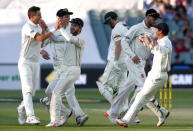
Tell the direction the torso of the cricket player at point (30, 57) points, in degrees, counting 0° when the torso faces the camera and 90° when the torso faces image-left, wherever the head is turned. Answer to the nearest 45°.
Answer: approximately 270°

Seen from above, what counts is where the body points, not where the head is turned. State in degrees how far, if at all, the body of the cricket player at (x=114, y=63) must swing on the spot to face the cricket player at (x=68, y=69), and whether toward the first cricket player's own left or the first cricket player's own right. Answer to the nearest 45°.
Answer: approximately 45° to the first cricket player's own left

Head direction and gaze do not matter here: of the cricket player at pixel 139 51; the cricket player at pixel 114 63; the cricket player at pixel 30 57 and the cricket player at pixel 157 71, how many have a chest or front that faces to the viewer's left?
2

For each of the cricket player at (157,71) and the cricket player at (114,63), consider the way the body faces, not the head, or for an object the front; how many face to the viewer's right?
0

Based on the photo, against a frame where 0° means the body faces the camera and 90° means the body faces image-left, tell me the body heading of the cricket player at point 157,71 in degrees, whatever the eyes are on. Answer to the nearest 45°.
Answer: approximately 90°

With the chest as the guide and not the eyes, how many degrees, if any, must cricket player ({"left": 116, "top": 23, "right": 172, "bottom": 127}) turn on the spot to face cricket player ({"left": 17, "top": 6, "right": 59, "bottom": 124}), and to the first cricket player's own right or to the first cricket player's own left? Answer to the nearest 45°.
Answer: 0° — they already face them

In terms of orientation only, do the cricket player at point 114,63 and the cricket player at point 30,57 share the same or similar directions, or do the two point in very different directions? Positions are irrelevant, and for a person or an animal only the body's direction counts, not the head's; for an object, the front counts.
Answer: very different directions

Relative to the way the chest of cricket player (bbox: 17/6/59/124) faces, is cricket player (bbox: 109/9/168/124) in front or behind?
in front

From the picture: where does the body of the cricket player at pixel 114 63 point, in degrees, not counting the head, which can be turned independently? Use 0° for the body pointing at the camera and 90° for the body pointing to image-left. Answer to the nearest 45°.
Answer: approximately 90°

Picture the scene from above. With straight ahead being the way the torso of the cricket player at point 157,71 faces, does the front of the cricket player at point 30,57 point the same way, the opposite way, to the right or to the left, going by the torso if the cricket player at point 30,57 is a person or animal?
the opposite way

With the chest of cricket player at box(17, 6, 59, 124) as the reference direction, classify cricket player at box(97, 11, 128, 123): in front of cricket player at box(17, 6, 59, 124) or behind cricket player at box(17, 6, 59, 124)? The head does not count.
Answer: in front
